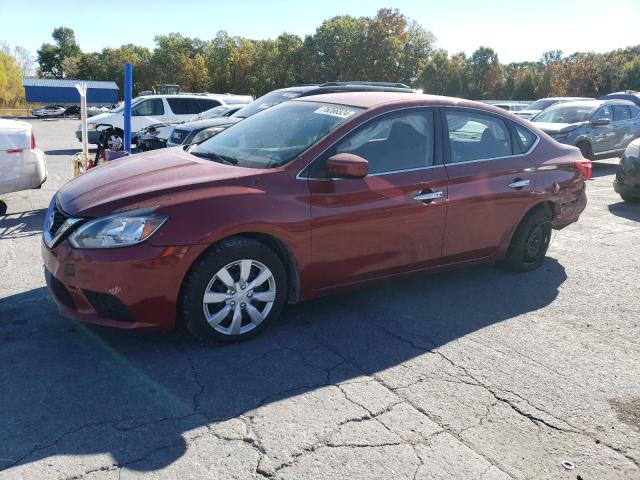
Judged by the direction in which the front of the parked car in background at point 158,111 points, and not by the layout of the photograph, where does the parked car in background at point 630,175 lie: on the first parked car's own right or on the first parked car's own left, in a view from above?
on the first parked car's own left

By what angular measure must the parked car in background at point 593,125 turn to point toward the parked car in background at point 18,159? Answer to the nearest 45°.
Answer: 0° — it already faces it

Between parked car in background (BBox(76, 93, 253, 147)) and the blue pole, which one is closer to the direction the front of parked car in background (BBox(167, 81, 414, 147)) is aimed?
the blue pole

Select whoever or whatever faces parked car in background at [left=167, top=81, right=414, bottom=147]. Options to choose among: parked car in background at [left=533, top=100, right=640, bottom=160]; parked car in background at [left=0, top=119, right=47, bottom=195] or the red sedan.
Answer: parked car in background at [left=533, top=100, right=640, bottom=160]

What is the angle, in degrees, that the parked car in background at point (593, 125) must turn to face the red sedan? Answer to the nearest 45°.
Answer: approximately 45° to its left

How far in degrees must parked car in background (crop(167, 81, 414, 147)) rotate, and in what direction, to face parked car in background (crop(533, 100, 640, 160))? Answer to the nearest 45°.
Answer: approximately 135° to its left

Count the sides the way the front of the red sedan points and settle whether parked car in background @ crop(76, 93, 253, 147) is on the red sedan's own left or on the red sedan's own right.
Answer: on the red sedan's own right
